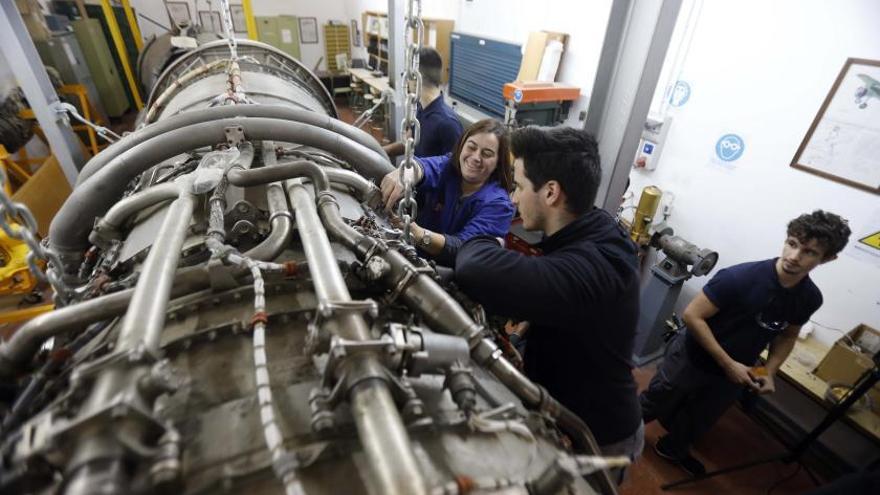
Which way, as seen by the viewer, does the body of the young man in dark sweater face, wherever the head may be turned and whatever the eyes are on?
to the viewer's left

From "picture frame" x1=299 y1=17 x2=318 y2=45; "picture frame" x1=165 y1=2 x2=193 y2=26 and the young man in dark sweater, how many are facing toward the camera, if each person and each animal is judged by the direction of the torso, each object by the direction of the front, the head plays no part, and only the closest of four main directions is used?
2

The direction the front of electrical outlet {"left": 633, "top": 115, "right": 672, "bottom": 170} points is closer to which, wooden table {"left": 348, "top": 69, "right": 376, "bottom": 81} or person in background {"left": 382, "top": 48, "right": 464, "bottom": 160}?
the person in background
